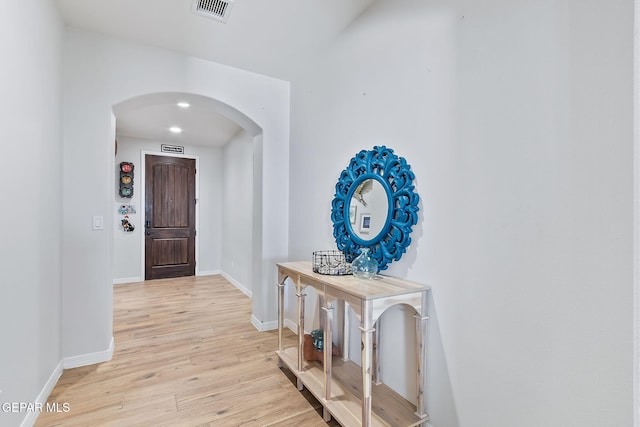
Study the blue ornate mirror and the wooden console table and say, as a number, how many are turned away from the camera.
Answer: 0

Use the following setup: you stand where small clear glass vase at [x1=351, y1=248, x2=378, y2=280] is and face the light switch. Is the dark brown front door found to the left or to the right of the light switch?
right

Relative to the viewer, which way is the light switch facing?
toward the camera

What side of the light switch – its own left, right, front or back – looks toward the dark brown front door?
back

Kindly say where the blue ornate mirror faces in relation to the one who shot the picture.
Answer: facing the viewer and to the left of the viewer

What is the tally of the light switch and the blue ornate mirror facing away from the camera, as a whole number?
0

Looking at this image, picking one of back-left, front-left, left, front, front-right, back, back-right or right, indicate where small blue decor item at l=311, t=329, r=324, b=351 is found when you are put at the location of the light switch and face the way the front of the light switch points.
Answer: front-left

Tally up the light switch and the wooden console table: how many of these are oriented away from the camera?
0

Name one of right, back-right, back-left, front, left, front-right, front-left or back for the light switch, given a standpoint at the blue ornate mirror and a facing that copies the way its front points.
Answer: front-right
